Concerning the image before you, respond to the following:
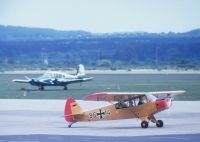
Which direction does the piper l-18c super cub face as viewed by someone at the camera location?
facing the viewer and to the right of the viewer
